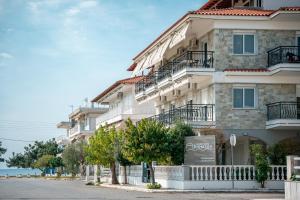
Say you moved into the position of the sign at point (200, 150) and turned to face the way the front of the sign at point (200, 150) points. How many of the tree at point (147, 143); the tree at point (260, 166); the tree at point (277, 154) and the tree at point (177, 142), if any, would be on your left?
2

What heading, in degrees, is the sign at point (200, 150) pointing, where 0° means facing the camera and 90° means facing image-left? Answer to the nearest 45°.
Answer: approximately 0°

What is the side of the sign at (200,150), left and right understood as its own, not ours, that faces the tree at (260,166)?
left

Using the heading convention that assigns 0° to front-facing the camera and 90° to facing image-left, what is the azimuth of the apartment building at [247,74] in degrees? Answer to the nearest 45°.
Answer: approximately 45°

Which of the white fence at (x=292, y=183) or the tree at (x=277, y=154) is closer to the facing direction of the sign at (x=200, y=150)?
the white fence
